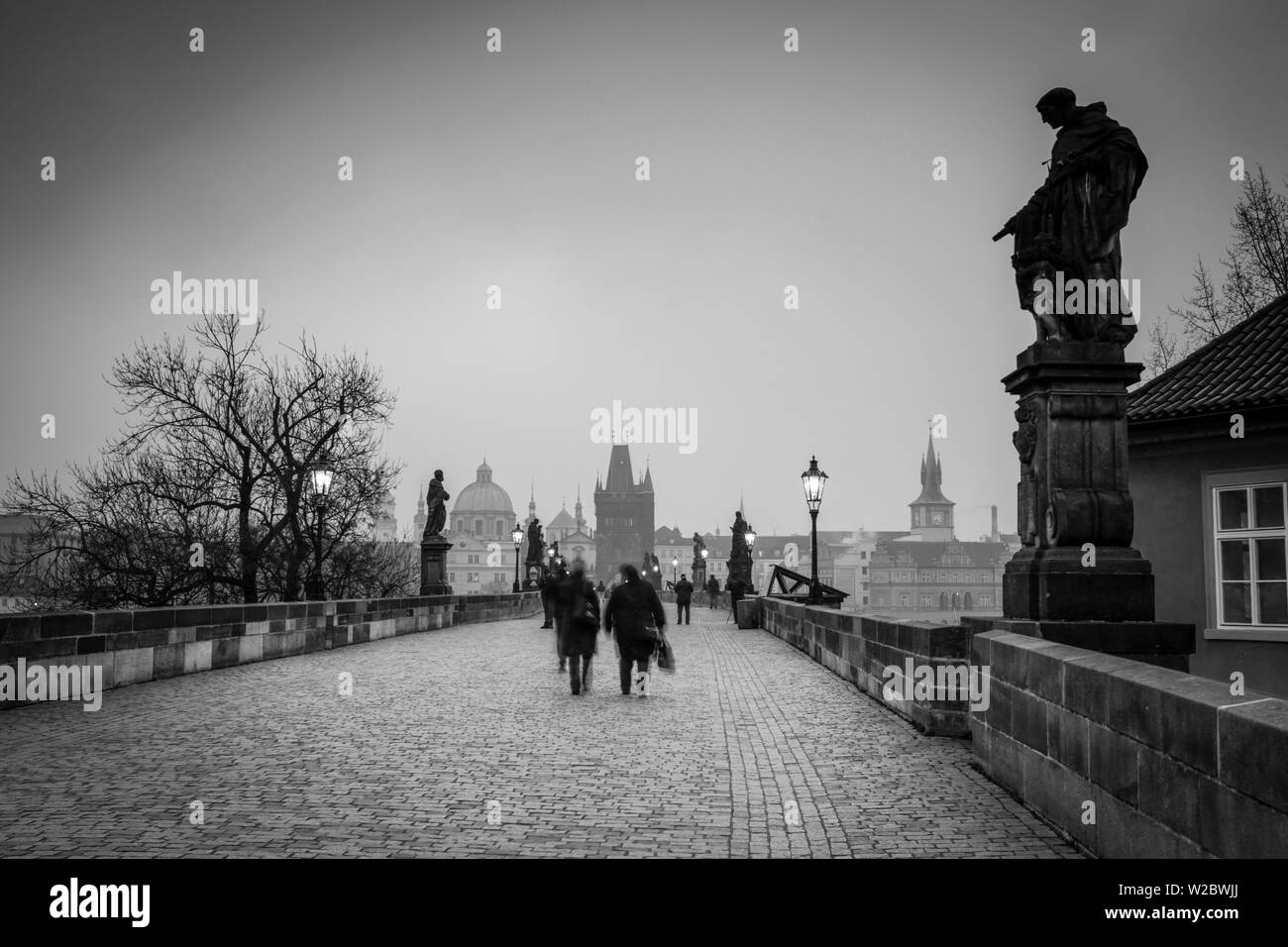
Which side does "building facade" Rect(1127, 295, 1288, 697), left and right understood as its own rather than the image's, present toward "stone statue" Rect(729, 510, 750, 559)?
right

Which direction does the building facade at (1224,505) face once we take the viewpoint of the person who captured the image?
facing the viewer and to the left of the viewer

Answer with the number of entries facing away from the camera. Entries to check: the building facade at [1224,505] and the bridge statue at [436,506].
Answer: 0

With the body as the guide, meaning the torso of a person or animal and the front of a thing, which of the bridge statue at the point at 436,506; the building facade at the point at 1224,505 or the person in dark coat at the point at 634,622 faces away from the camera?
the person in dark coat

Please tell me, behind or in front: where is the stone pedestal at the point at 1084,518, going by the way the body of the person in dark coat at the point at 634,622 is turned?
behind

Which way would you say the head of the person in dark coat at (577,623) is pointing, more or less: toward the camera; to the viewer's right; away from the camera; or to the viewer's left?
away from the camera

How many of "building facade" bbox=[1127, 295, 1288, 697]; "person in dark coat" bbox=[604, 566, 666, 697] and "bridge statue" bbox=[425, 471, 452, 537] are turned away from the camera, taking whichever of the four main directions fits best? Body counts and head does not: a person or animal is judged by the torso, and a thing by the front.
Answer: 1

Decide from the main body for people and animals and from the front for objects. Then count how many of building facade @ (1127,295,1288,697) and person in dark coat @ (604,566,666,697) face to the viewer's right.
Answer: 0

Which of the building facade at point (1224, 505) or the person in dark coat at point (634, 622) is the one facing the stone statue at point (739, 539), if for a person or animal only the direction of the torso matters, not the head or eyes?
the person in dark coat

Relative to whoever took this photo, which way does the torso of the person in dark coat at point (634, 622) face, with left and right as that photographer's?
facing away from the viewer

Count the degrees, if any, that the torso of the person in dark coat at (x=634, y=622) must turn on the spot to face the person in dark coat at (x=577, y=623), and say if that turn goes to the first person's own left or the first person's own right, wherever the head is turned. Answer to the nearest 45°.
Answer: approximately 45° to the first person's own left

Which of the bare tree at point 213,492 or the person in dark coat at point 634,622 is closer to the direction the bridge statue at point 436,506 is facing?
the person in dark coat

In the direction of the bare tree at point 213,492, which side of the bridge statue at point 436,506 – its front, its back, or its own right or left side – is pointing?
back

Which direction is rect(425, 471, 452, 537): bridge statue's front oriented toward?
to the viewer's right

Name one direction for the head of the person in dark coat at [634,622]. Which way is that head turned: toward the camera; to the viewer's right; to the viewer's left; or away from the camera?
away from the camera

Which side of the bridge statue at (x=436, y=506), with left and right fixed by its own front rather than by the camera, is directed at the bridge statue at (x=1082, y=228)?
right
